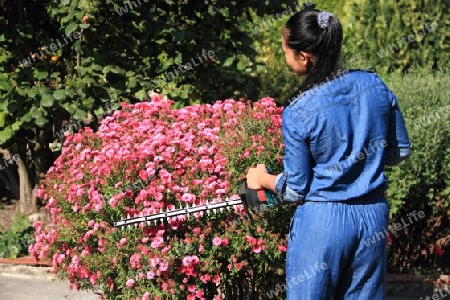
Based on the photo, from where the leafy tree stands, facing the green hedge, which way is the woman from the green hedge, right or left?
right

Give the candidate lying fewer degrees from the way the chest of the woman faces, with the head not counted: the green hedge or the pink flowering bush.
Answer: the pink flowering bush

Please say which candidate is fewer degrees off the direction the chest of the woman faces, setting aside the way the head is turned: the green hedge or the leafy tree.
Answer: the leafy tree

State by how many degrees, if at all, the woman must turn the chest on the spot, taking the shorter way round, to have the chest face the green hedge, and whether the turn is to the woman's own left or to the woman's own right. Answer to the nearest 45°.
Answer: approximately 45° to the woman's own right

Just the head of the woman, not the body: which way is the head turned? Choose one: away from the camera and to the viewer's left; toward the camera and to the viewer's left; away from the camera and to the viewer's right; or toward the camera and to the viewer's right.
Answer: away from the camera and to the viewer's left

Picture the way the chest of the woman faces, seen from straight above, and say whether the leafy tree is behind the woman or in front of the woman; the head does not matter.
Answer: in front

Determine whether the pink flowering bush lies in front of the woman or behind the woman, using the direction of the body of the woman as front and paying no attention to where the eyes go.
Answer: in front

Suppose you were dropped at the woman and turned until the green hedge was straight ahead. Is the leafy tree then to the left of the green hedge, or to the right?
left

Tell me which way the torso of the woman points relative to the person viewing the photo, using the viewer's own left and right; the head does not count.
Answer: facing away from the viewer and to the left of the viewer
